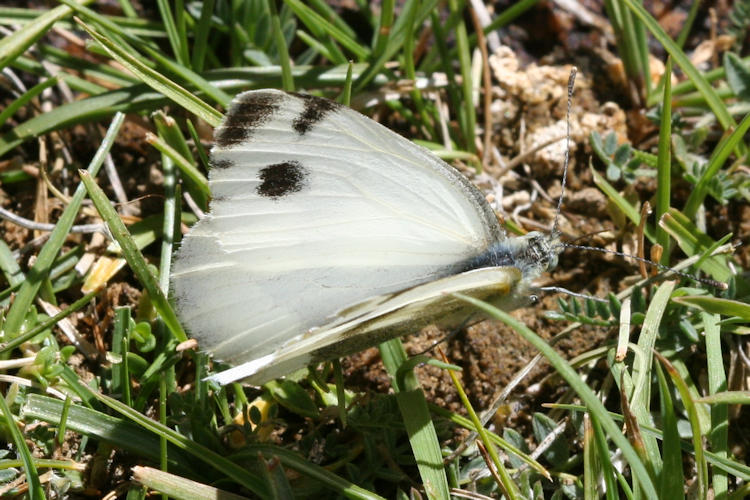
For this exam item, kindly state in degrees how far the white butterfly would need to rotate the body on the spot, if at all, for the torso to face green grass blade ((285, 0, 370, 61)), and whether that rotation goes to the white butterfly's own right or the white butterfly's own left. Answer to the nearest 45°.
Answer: approximately 90° to the white butterfly's own left

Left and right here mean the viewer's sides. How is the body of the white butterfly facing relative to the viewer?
facing to the right of the viewer

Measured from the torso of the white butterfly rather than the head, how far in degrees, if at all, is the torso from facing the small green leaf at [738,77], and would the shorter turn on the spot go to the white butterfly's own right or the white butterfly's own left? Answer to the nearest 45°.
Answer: approximately 45° to the white butterfly's own left

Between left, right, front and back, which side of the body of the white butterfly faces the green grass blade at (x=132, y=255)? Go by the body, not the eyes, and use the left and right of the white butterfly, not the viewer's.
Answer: back

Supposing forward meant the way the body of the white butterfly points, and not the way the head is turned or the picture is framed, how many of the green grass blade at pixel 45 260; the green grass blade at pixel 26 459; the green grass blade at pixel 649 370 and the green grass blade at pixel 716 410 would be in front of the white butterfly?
2

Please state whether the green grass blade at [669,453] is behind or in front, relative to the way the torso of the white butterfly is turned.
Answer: in front

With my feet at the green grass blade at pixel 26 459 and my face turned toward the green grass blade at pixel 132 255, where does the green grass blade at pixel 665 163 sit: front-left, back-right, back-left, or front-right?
front-right

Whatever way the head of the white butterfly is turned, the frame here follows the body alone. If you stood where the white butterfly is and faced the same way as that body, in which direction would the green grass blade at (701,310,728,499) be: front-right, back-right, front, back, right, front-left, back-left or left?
front

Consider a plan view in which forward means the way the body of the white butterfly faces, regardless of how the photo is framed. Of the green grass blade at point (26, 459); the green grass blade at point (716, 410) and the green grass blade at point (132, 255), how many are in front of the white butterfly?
1

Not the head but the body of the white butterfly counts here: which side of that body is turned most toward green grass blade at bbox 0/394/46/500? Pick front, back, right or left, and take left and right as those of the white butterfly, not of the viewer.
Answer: back

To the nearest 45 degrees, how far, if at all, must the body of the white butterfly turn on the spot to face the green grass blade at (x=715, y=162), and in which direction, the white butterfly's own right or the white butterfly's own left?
0° — it already faces it

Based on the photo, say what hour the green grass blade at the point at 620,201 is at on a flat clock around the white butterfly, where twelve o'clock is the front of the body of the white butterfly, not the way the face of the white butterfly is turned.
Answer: The green grass blade is roughly at 11 o'clock from the white butterfly.
